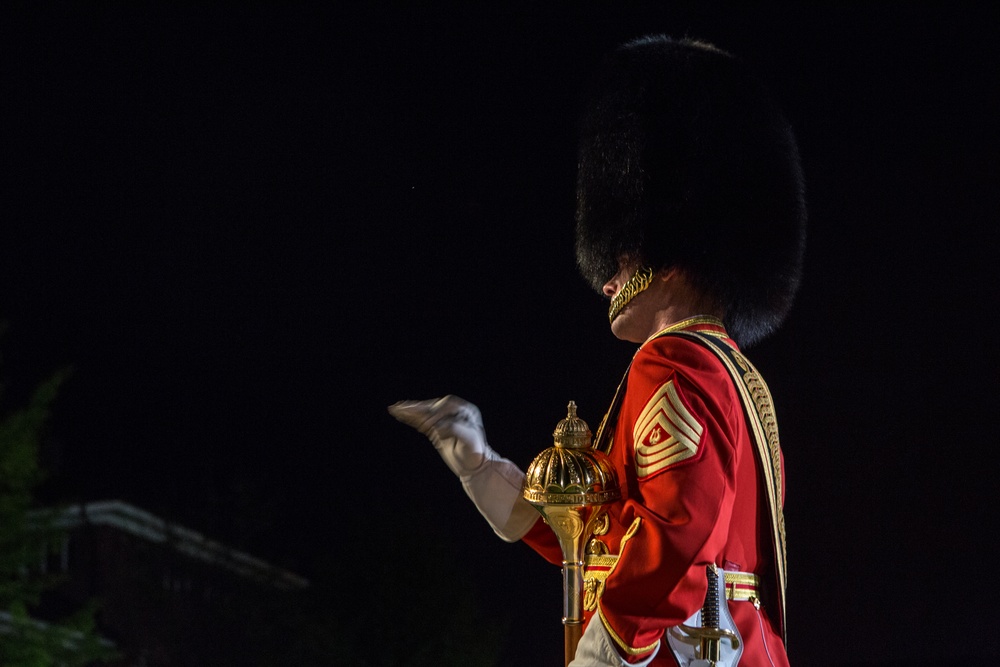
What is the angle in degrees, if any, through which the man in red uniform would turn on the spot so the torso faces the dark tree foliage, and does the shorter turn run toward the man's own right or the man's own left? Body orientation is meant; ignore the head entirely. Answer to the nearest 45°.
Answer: approximately 45° to the man's own right

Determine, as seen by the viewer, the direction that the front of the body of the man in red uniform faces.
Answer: to the viewer's left

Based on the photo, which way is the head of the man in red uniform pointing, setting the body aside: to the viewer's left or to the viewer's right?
to the viewer's left
